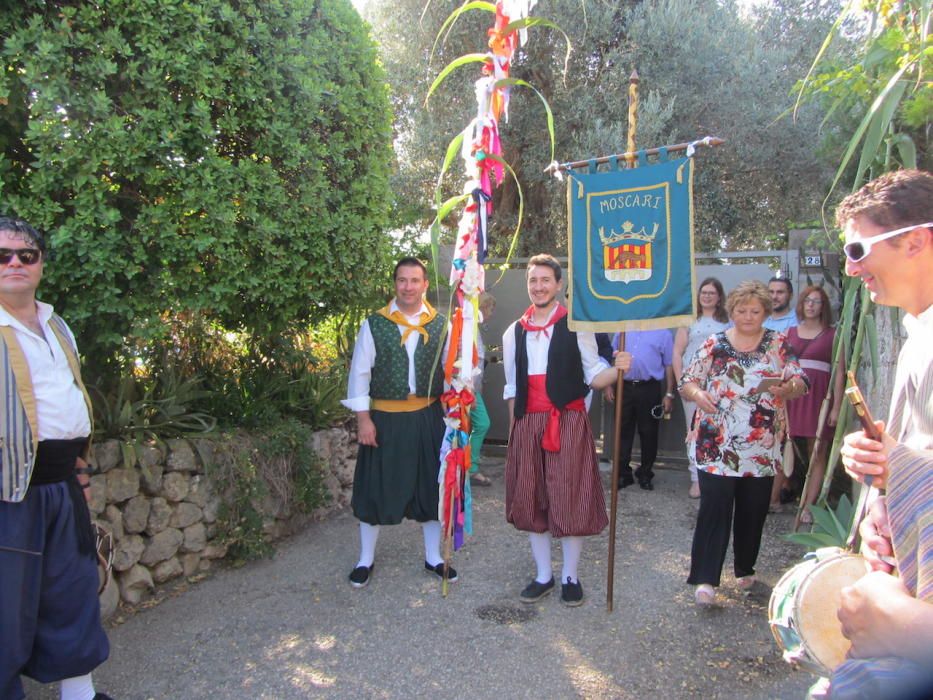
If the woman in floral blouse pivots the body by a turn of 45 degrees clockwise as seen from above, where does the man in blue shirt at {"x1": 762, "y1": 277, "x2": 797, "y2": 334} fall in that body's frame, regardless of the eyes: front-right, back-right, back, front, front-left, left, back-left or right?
back-right

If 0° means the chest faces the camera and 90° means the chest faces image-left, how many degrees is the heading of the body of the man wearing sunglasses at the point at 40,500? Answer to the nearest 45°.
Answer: approximately 315°

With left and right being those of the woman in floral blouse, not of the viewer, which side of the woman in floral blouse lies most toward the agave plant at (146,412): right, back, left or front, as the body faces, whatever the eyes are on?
right

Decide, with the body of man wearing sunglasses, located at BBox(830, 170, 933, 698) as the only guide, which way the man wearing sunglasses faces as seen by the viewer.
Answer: to the viewer's left

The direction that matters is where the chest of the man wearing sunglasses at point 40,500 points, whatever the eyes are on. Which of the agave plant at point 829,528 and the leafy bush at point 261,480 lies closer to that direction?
the agave plant

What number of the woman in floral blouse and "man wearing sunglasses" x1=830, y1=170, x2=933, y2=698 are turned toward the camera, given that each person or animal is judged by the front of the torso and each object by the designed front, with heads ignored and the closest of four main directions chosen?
1

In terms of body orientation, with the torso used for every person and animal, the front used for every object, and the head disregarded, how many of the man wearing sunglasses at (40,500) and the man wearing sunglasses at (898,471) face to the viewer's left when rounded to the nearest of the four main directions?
1

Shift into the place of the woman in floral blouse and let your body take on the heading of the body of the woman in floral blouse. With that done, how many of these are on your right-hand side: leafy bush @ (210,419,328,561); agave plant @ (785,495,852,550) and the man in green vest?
2
